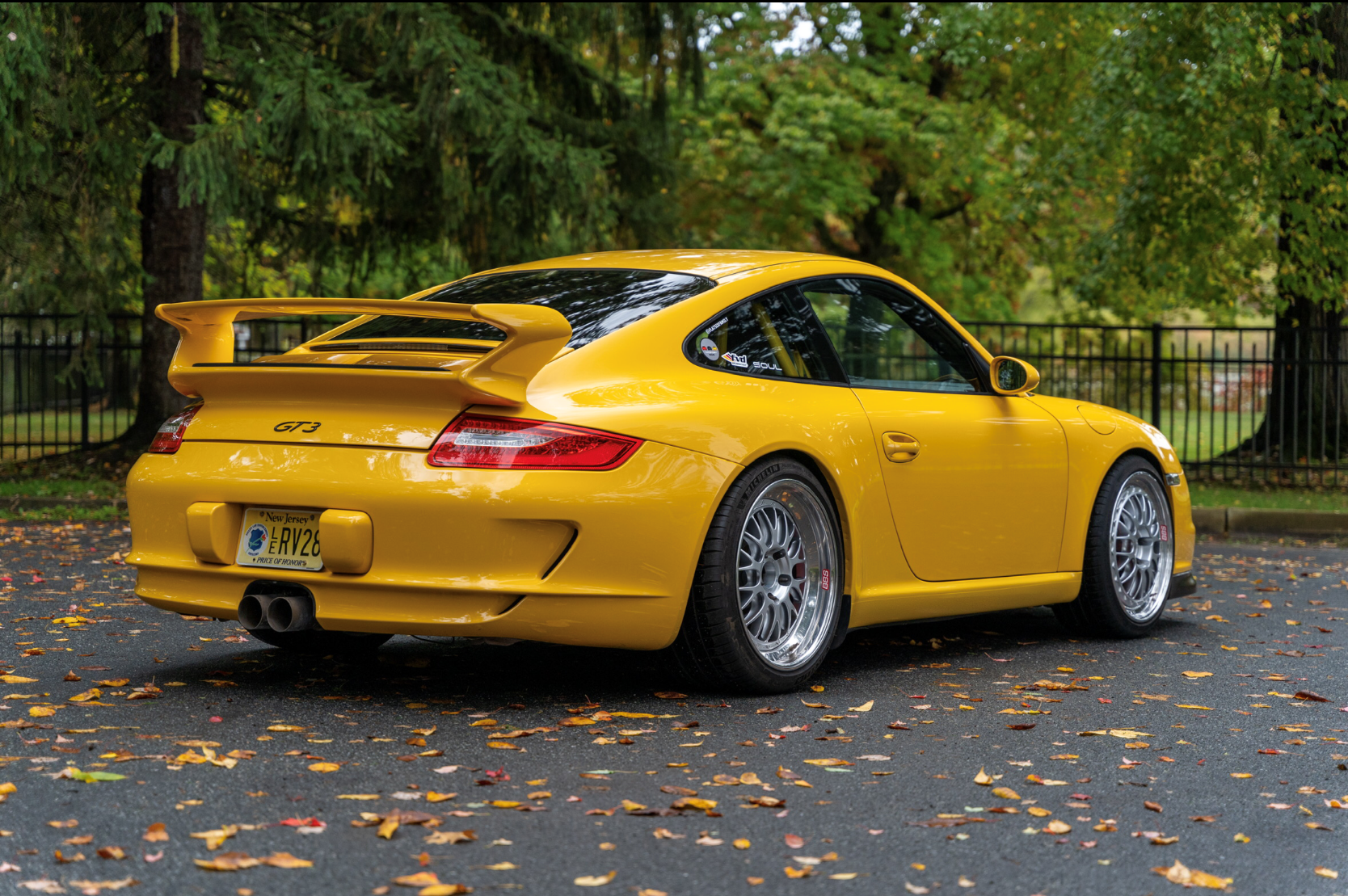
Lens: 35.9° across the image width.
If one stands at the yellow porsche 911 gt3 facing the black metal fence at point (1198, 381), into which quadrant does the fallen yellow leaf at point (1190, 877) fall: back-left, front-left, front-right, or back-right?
back-right

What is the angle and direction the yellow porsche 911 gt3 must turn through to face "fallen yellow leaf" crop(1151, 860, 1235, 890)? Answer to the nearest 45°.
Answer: approximately 90° to its right

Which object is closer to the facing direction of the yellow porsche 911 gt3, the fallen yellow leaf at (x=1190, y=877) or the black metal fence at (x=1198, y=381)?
the black metal fence

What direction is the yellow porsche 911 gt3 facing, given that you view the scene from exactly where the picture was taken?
facing away from the viewer and to the right of the viewer
